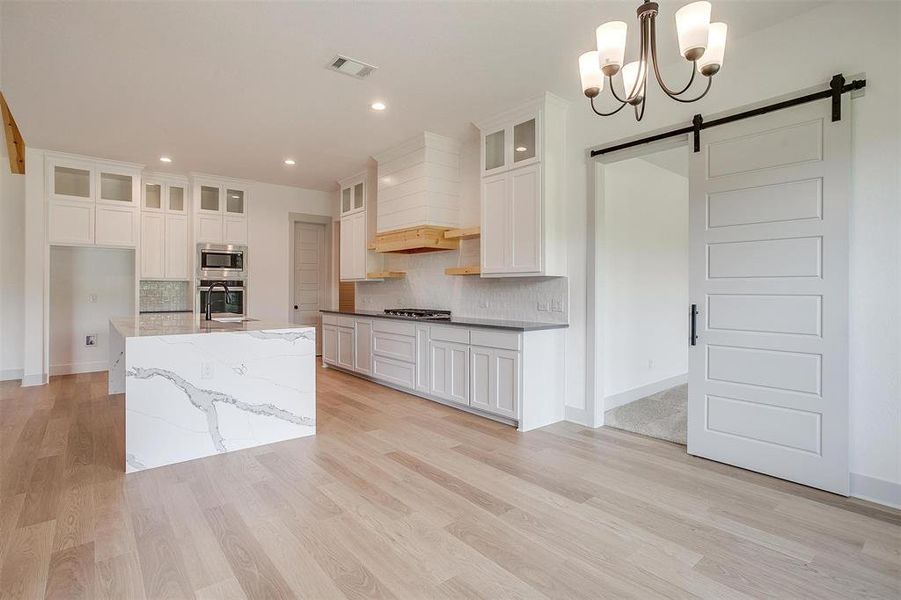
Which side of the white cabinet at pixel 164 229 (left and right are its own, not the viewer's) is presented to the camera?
front

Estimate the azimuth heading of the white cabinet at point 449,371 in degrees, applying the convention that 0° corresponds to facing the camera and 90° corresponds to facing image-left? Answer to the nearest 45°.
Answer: approximately 45°

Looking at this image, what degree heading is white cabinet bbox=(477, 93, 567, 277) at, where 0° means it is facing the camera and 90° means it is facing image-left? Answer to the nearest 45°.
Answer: approximately 45°

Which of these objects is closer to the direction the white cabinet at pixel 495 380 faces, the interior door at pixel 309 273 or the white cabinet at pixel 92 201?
the white cabinet

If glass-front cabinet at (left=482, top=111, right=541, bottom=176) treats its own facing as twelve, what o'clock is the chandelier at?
The chandelier is roughly at 10 o'clock from the glass-front cabinet.

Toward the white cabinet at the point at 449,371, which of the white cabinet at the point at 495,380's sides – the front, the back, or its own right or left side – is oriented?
right

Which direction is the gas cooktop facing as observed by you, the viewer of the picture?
facing the viewer and to the left of the viewer

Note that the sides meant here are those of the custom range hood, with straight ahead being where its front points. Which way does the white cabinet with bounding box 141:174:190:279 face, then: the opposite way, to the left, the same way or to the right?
to the left

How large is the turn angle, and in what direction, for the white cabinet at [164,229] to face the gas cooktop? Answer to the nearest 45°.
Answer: approximately 45° to its left

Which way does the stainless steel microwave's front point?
toward the camera

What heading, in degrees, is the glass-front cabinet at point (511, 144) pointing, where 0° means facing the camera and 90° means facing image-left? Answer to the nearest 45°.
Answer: approximately 45°

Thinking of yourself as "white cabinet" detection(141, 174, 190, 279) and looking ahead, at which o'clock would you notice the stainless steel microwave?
The stainless steel microwave is roughly at 10 o'clock from the white cabinet.

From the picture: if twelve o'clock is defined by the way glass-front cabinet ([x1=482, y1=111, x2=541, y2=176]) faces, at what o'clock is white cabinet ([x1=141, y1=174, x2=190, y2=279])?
The white cabinet is roughly at 2 o'clock from the glass-front cabinet.

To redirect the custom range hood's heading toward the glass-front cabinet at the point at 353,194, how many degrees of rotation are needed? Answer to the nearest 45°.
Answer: approximately 90° to its right
